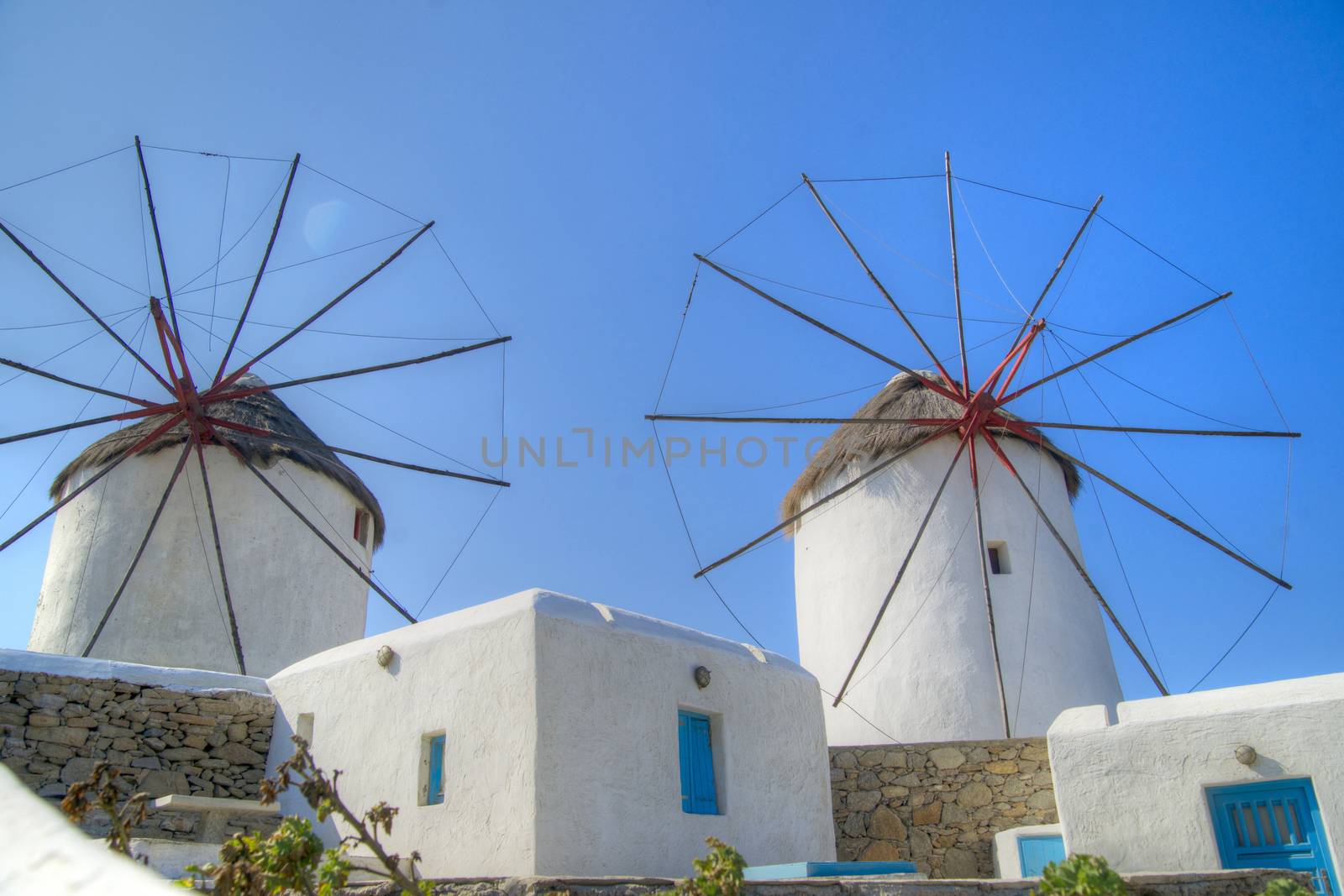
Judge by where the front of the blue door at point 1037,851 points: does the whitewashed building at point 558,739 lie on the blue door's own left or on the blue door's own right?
on the blue door's own right

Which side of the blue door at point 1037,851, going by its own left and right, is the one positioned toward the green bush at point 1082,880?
front

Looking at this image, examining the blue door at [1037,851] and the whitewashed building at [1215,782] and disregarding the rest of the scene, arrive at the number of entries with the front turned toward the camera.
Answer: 2

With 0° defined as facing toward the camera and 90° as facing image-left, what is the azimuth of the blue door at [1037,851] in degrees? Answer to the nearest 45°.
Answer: approximately 0°

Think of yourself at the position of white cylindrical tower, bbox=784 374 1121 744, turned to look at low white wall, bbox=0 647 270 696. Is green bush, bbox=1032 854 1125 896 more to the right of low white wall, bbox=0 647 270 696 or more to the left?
left

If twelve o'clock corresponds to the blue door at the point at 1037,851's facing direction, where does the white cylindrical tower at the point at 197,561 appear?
The white cylindrical tower is roughly at 3 o'clock from the blue door.

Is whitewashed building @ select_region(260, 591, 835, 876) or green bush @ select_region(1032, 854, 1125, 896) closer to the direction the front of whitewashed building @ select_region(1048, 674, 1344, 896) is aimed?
the green bush

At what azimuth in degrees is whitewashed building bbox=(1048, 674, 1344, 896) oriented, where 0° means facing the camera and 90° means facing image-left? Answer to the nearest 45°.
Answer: approximately 0°

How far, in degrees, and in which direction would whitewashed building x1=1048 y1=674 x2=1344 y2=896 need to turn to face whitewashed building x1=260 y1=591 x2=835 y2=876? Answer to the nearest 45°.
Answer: approximately 45° to its right

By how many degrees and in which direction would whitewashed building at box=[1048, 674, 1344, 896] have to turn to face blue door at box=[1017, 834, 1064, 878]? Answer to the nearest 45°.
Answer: approximately 135° to its right

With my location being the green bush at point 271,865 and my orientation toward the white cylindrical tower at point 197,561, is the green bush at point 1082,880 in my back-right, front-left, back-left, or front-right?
back-right

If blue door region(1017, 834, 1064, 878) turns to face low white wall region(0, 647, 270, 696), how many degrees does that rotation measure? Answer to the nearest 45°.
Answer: approximately 90° to its right

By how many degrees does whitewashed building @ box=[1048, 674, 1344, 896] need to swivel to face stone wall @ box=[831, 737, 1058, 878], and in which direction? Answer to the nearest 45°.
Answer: approximately 135° to its right

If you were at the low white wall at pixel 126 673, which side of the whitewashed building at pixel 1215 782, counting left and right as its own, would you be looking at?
right
